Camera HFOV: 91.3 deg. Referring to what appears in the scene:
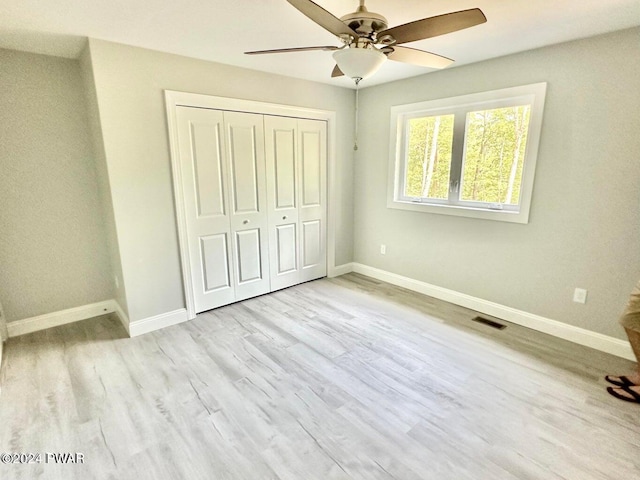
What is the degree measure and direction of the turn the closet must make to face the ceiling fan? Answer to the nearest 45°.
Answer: approximately 45° to its right

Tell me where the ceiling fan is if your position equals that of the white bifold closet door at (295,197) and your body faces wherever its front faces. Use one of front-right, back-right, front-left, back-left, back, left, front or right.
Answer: front-right

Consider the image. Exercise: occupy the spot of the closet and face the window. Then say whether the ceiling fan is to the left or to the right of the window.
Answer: right

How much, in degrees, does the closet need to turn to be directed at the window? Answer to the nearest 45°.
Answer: approximately 45° to its left

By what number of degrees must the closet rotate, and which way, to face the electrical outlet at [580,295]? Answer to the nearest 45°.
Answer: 0° — it already faces it

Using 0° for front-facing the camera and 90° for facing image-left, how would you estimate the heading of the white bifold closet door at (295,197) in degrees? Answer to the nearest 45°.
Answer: approximately 315°

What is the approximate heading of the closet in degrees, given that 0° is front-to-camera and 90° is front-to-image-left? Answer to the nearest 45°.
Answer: approximately 315°

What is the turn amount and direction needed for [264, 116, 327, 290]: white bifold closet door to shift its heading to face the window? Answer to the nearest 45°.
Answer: approximately 45° to its left
